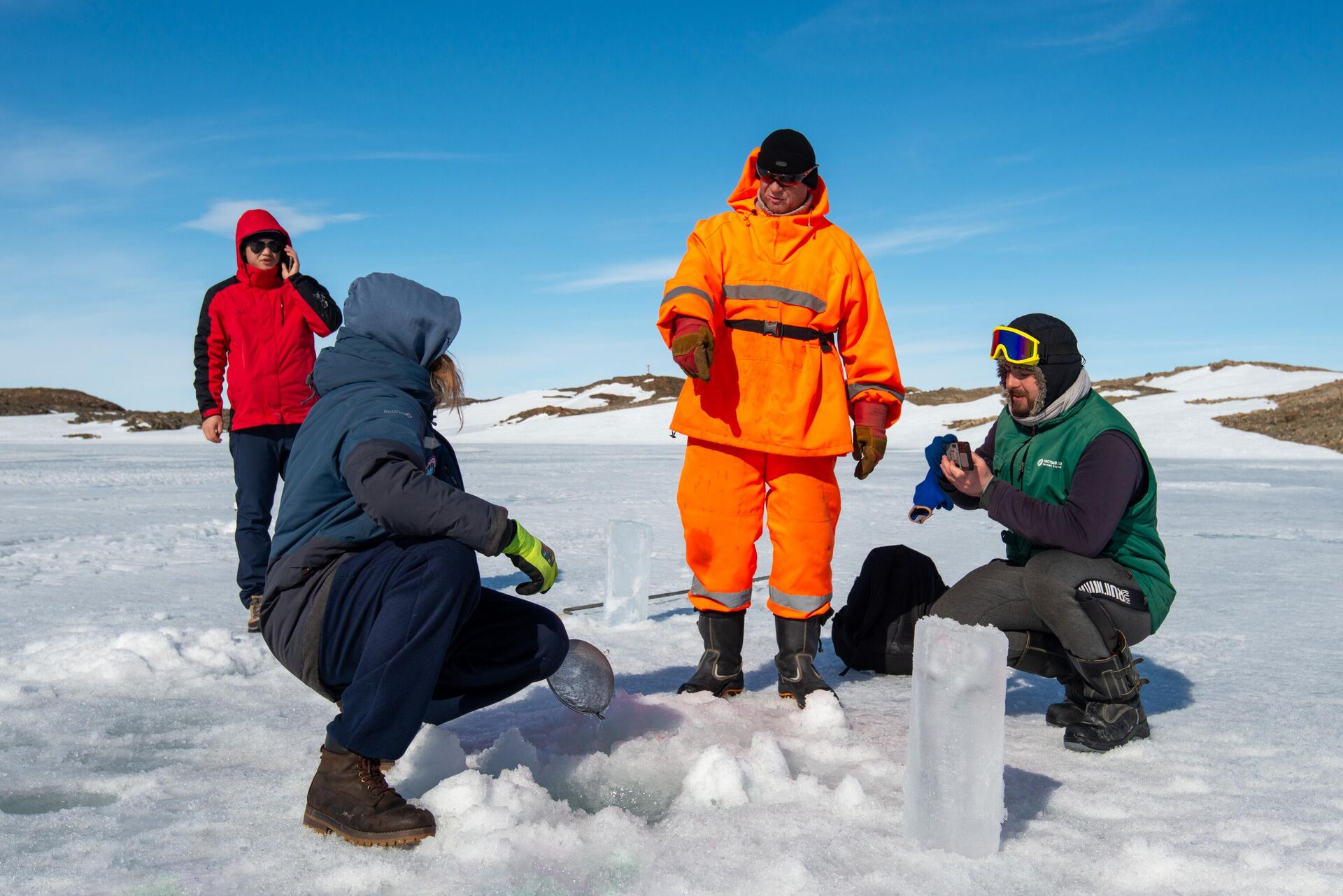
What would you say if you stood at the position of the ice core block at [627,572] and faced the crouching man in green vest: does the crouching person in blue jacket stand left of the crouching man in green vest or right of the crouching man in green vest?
right

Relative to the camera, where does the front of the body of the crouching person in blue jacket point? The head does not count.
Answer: to the viewer's right

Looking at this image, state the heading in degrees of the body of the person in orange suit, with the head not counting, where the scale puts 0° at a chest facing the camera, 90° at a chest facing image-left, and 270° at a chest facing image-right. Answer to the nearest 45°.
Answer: approximately 0°

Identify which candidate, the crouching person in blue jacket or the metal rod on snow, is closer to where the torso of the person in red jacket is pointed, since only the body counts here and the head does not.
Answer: the crouching person in blue jacket

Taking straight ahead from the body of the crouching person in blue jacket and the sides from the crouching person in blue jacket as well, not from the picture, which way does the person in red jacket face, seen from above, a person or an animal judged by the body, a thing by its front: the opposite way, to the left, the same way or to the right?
to the right

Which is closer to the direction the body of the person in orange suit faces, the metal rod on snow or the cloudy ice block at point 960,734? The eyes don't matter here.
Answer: the cloudy ice block

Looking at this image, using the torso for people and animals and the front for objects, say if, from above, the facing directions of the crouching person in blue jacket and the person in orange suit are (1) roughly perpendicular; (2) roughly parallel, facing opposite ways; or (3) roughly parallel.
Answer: roughly perpendicular
